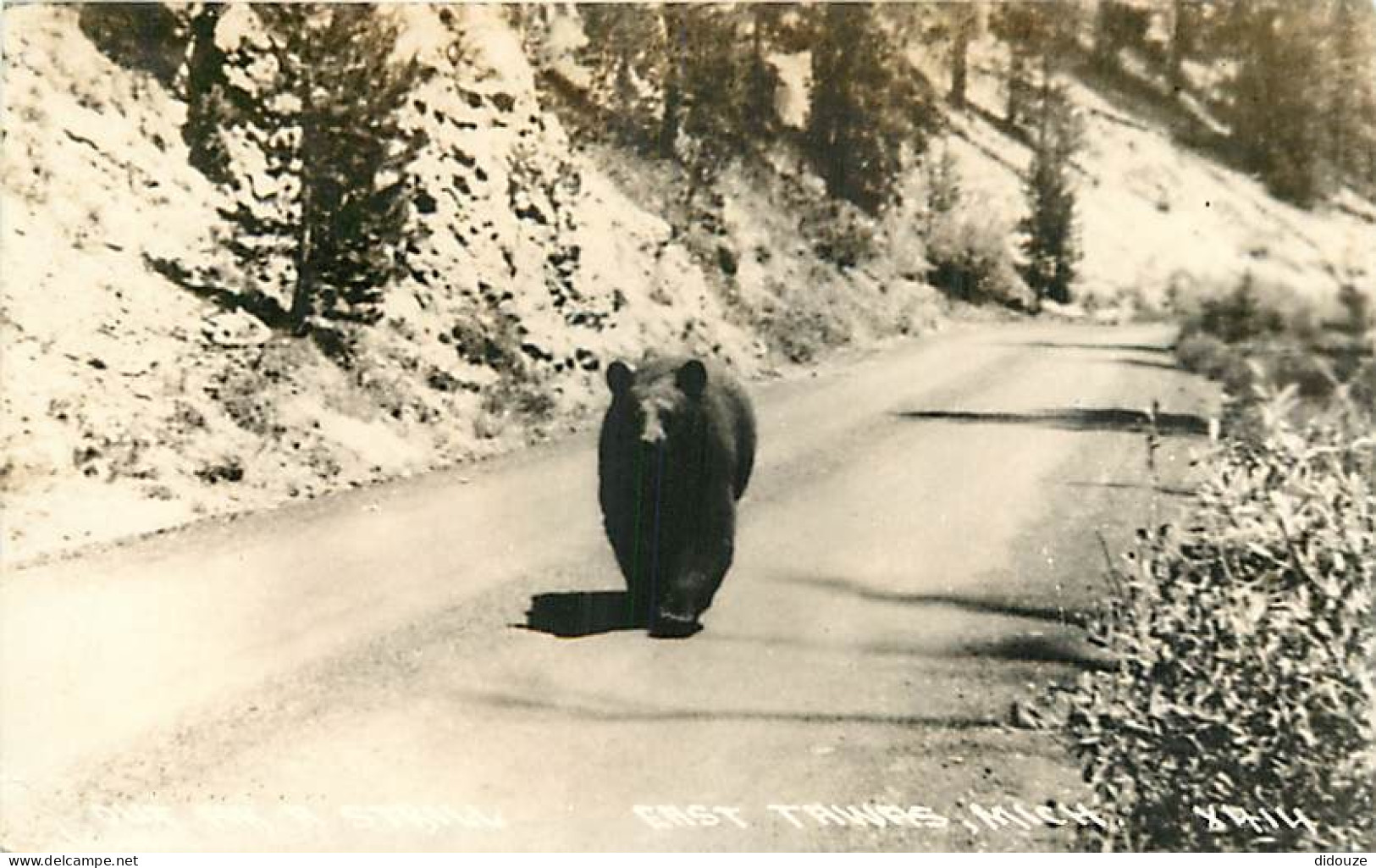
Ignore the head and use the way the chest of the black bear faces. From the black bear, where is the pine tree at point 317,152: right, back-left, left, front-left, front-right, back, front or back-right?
back-right

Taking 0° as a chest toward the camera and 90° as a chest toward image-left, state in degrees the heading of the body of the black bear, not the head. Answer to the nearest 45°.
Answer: approximately 0°

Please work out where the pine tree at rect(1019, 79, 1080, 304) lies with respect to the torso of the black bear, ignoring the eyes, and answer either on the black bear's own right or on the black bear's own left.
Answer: on the black bear's own left
